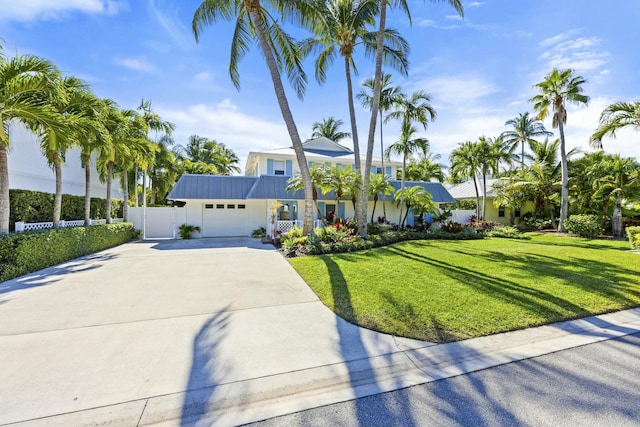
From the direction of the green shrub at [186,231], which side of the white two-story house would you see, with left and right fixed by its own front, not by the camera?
right

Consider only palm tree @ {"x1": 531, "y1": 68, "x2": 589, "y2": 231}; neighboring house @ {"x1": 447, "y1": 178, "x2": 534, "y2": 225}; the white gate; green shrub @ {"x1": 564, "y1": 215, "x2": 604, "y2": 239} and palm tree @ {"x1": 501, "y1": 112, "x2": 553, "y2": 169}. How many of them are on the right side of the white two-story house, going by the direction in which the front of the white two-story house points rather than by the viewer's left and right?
1

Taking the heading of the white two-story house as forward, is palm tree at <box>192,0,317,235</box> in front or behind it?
in front

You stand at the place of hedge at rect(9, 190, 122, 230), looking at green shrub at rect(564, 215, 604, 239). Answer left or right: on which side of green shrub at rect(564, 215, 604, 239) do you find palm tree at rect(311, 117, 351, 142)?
left

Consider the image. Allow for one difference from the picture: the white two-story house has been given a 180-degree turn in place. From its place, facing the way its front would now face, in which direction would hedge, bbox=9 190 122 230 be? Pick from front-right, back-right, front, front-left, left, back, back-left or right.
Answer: back-left

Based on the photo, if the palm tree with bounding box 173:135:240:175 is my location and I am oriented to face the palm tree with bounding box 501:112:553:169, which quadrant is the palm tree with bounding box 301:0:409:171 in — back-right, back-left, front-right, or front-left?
front-right

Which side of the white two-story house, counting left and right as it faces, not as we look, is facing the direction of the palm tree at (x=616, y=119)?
left

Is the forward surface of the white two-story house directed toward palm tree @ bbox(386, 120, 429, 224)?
no

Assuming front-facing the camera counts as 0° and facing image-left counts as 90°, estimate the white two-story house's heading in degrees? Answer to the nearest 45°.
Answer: approximately 0°

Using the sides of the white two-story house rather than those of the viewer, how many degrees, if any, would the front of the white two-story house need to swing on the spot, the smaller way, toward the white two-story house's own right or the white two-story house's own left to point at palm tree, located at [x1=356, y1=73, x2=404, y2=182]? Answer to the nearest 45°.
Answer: approximately 90° to the white two-story house's own left

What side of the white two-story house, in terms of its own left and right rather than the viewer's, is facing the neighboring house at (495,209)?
left

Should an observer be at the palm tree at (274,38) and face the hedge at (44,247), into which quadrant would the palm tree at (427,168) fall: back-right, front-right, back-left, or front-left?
back-right

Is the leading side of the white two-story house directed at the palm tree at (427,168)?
no

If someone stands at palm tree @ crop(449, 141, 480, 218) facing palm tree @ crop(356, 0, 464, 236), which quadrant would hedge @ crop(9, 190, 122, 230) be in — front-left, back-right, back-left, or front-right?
front-right

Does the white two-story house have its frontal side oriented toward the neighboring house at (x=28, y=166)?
no
